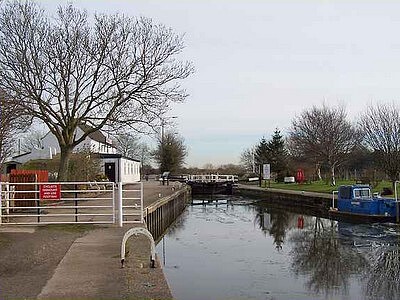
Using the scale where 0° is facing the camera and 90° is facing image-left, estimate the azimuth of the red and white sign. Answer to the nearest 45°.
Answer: approximately 0°

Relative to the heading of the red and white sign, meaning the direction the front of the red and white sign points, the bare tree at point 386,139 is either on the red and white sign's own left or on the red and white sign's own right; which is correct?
on the red and white sign's own left

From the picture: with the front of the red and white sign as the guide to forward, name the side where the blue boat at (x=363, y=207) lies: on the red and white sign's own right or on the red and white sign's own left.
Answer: on the red and white sign's own left
